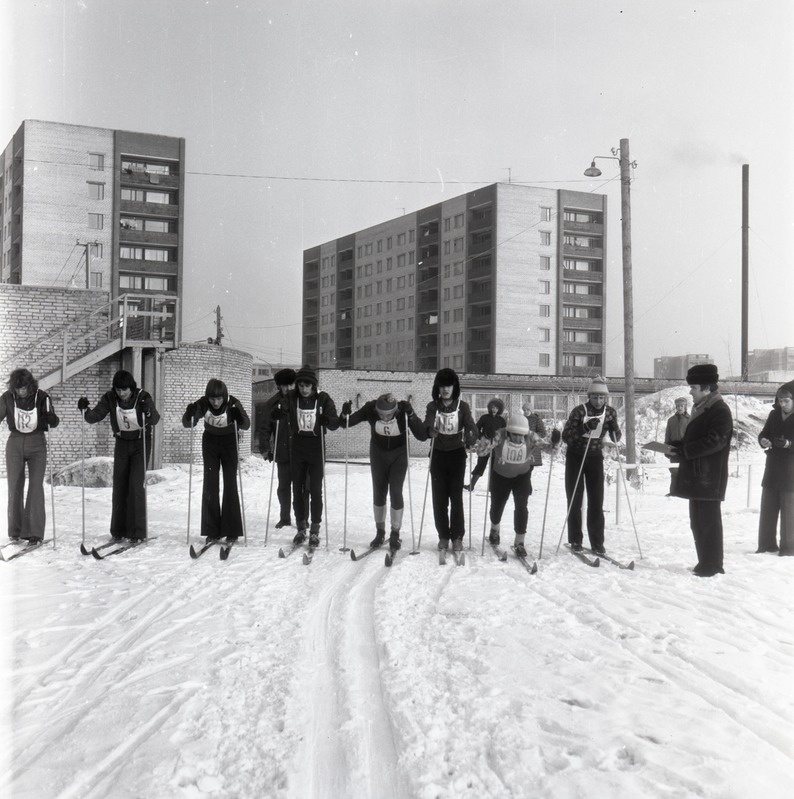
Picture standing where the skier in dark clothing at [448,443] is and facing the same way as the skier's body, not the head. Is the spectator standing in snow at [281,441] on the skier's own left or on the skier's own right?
on the skier's own right

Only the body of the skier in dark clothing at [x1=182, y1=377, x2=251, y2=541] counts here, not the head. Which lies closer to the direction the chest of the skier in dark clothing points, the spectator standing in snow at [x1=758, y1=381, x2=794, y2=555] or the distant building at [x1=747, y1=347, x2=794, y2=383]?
the spectator standing in snow

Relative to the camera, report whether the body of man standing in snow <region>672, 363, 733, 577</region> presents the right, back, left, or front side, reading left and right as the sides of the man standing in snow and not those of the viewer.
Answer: left

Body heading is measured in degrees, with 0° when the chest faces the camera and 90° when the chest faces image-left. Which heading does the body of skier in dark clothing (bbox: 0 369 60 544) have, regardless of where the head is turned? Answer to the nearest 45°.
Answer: approximately 0°

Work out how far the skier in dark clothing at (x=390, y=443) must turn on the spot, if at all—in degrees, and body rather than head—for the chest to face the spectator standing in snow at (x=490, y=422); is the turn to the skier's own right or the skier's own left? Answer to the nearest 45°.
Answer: approximately 135° to the skier's own left
